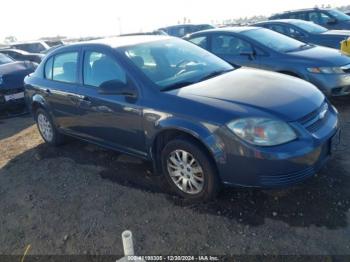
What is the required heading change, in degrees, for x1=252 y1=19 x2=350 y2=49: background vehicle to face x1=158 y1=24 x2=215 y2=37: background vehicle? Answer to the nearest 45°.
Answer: approximately 180°

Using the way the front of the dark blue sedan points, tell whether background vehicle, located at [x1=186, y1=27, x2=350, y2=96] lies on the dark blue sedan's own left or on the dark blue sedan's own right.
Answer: on the dark blue sedan's own left

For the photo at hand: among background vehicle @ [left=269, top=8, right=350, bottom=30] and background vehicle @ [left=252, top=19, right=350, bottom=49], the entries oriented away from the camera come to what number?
0

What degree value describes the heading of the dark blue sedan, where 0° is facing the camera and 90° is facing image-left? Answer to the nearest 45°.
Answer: approximately 315°

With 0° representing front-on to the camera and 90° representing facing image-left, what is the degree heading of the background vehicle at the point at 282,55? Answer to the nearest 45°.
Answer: approximately 315°

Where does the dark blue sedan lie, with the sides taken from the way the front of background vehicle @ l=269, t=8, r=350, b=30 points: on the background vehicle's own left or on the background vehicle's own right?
on the background vehicle's own right

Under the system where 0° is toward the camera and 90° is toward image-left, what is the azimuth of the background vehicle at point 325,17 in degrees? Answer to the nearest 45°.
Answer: approximately 315°
